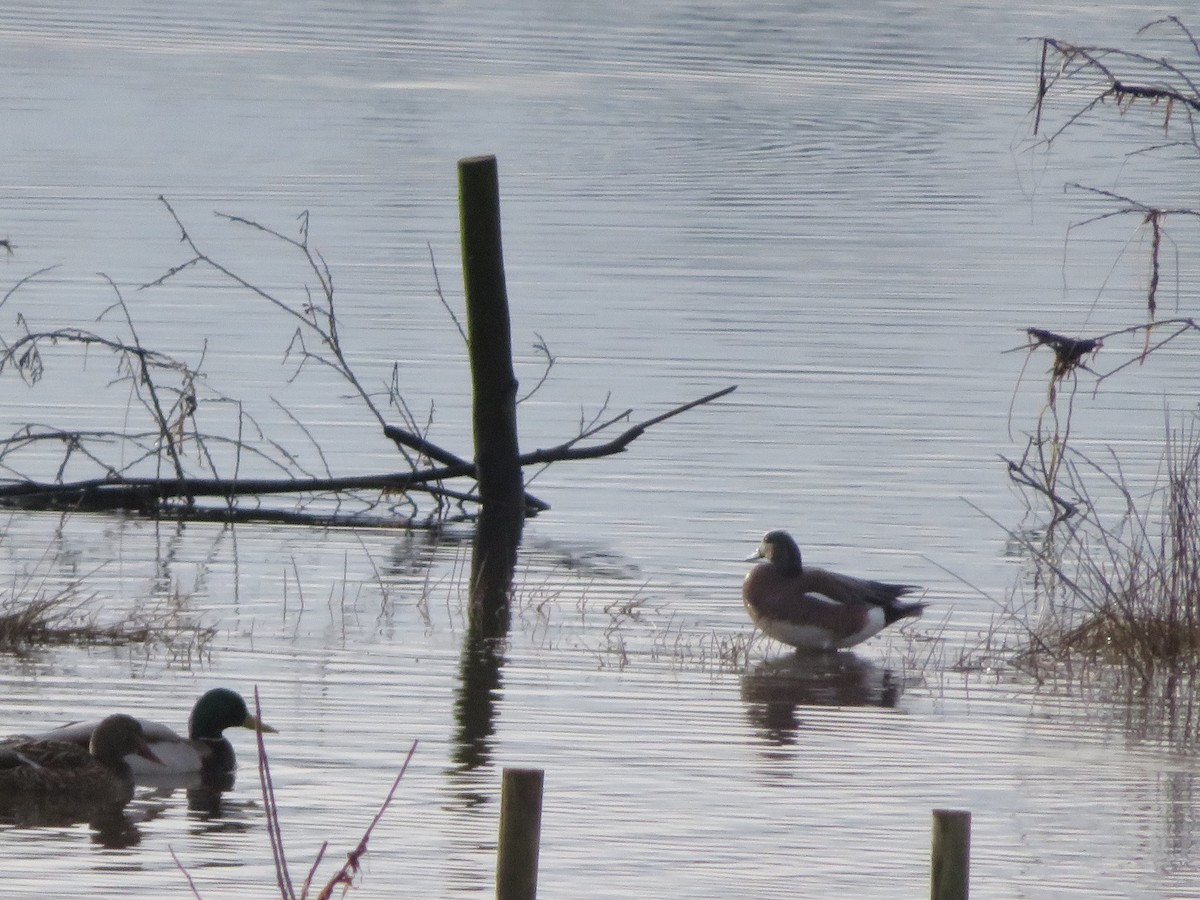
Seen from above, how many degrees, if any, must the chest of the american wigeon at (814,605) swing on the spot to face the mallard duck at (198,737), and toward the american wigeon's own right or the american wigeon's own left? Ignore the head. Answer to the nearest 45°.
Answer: approximately 45° to the american wigeon's own left

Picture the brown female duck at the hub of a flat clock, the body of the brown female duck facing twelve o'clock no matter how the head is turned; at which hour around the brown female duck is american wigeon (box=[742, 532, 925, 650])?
The american wigeon is roughly at 11 o'clock from the brown female duck.

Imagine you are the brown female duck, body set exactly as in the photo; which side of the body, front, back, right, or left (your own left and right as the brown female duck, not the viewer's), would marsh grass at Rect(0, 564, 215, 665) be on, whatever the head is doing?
left

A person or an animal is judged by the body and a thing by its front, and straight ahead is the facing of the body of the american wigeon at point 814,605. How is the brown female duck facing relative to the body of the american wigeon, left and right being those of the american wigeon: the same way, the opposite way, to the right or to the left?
the opposite way

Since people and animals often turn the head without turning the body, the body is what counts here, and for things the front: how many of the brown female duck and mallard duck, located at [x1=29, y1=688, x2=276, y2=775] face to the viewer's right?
2

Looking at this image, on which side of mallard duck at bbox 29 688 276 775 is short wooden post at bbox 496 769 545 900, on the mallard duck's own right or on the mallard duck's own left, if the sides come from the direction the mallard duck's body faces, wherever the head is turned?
on the mallard duck's own right

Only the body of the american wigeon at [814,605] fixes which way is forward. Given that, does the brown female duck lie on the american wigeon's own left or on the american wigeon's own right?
on the american wigeon's own left

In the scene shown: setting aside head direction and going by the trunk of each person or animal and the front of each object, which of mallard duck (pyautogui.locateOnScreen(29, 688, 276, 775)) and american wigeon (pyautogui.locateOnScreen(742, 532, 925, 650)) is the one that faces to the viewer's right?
the mallard duck

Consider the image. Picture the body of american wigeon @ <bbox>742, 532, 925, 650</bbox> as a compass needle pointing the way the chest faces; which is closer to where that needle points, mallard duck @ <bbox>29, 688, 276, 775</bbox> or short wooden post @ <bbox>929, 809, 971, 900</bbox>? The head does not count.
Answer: the mallard duck

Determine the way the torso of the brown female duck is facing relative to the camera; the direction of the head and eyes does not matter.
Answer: to the viewer's right

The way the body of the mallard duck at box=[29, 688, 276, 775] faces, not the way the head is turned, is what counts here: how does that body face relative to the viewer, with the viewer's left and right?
facing to the right of the viewer

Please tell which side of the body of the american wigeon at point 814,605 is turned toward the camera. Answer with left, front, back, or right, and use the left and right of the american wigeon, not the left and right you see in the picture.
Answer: left
